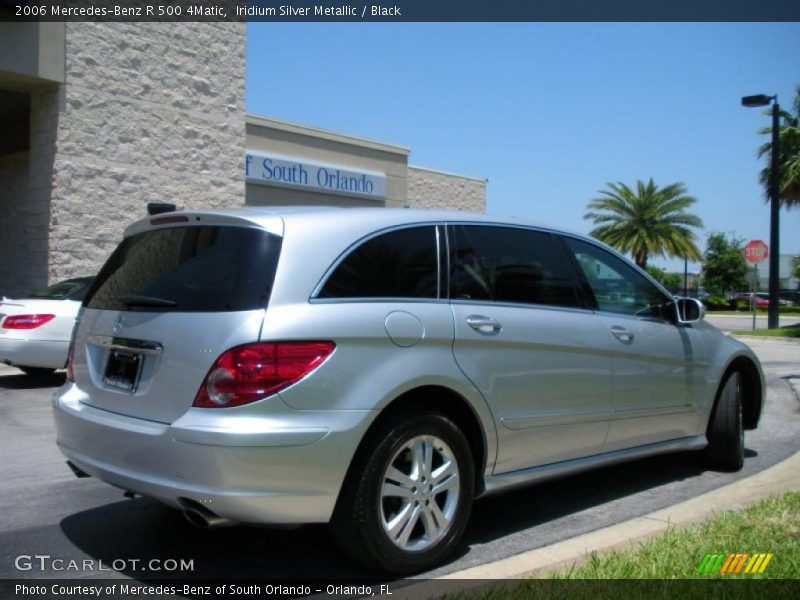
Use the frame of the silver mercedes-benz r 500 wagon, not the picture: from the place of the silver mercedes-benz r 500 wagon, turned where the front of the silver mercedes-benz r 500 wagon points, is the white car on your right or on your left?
on your left

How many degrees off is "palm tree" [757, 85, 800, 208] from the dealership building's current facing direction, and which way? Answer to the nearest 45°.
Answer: approximately 90° to its left

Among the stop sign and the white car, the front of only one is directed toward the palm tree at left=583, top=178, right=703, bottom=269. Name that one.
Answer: the white car

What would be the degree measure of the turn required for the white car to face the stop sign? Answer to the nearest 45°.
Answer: approximately 45° to its right

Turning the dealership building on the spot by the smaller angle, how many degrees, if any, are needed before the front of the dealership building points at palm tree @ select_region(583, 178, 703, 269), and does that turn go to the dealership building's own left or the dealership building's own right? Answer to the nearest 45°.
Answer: approximately 90° to the dealership building's own left

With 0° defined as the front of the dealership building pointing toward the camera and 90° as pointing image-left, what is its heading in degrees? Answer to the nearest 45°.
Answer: approximately 315°

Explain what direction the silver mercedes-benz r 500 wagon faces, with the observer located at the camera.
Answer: facing away from the viewer and to the right of the viewer

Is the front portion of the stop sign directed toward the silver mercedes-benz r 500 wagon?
yes

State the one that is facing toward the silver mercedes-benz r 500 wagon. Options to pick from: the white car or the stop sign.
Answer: the stop sign
